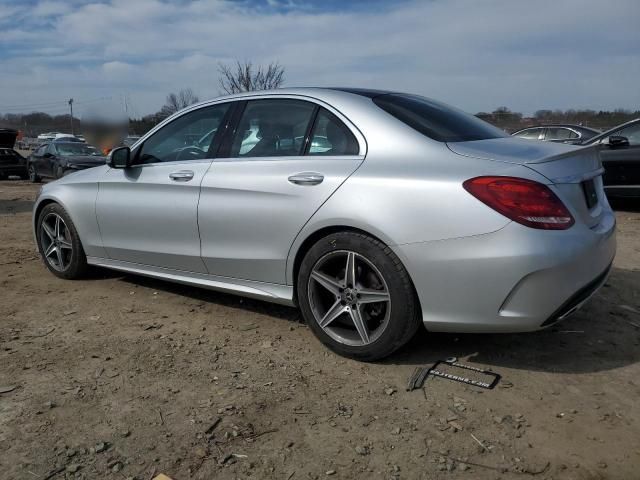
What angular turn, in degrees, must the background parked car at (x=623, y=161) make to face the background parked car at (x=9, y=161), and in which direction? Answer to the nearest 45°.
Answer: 0° — it already faces it

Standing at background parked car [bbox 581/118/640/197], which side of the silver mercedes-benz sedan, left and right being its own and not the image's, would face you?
right

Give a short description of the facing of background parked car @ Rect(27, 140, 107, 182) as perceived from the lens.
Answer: facing the viewer and to the right of the viewer

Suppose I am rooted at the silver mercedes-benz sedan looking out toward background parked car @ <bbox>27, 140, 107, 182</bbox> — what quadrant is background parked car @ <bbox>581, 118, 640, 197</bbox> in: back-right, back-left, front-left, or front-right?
front-right

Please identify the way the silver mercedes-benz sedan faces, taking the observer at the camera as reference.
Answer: facing away from the viewer and to the left of the viewer

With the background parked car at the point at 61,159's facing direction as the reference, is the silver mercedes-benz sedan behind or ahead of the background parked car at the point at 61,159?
ahead

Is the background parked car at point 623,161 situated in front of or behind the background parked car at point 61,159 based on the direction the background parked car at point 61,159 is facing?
in front

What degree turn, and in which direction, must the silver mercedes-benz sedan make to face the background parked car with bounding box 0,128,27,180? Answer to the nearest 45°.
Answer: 0° — it already faces it

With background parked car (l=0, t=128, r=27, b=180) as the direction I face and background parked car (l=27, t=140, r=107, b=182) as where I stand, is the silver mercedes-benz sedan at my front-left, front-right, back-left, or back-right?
back-left

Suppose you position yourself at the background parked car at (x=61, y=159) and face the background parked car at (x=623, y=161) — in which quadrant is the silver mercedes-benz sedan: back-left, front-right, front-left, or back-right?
front-right

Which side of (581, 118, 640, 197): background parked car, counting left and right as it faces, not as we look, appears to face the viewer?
left

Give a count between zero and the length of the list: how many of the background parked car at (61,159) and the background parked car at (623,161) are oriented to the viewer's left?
1

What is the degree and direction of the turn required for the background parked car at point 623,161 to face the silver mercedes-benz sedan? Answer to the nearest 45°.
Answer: approximately 90° to its left

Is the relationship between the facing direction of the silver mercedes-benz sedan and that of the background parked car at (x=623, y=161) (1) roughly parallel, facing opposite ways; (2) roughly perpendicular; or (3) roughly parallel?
roughly parallel

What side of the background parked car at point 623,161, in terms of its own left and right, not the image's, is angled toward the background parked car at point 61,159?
front

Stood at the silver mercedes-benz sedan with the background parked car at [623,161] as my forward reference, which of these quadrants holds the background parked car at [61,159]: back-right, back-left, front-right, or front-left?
front-left
